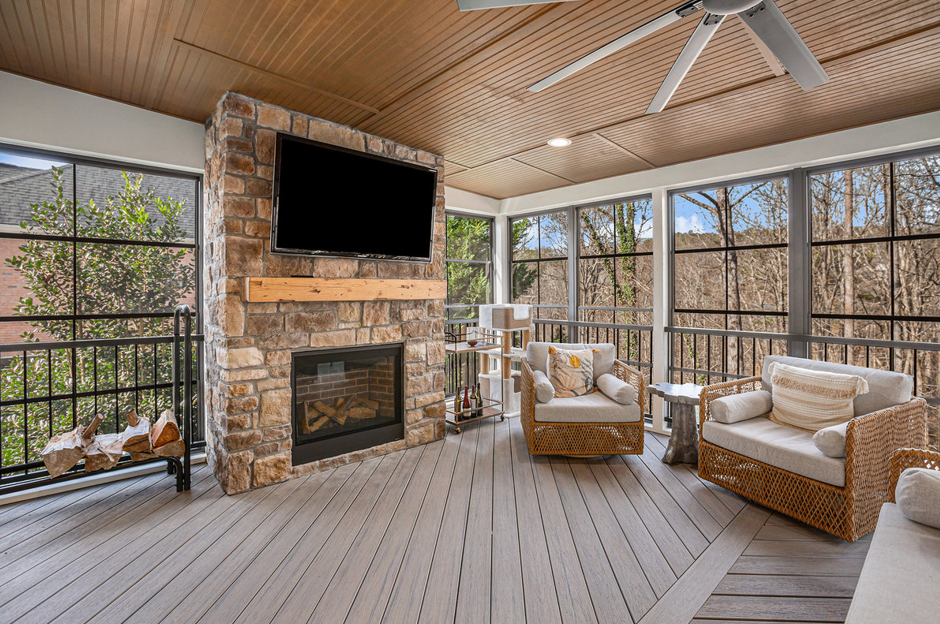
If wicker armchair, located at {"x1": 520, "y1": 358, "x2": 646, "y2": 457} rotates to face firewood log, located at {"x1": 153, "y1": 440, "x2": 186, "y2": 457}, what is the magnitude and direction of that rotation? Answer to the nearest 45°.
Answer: approximately 45° to its right

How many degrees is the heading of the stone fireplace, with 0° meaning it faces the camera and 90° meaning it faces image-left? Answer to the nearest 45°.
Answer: approximately 315°

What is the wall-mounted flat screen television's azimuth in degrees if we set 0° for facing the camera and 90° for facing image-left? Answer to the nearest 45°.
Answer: approximately 315°

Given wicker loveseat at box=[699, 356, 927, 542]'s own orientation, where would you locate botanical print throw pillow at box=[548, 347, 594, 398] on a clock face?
The botanical print throw pillow is roughly at 2 o'clock from the wicker loveseat.

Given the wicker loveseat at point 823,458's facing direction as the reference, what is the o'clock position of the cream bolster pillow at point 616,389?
The cream bolster pillow is roughly at 2 o'clock from the wicker loveseat.

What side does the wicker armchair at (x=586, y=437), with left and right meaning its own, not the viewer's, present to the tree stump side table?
left

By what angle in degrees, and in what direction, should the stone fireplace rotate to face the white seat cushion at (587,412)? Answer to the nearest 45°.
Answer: approximately 45° to its left

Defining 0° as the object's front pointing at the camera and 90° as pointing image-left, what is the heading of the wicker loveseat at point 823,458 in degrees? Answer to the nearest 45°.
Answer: approximately 45°

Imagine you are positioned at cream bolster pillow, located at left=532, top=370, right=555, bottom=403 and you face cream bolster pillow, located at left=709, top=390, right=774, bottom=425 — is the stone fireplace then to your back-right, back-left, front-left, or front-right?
back-right

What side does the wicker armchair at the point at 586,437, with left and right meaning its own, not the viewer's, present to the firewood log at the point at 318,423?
right

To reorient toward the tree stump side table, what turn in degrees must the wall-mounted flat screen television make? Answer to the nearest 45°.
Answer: approximately 45° to its left

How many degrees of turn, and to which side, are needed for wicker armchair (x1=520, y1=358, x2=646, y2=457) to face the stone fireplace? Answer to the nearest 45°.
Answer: approximately 45° to its right

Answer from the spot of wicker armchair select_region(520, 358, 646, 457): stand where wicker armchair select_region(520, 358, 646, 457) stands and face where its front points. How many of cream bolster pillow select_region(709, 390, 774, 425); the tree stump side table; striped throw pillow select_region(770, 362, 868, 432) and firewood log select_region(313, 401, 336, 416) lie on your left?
3

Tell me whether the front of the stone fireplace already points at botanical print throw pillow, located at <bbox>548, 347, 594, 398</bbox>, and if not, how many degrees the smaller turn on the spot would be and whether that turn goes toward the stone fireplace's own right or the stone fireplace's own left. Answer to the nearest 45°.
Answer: approximately 45° to the stone fireplace's own left

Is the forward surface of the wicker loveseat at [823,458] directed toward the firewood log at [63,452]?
yes

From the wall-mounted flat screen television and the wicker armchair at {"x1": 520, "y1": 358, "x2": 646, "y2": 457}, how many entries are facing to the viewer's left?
0
